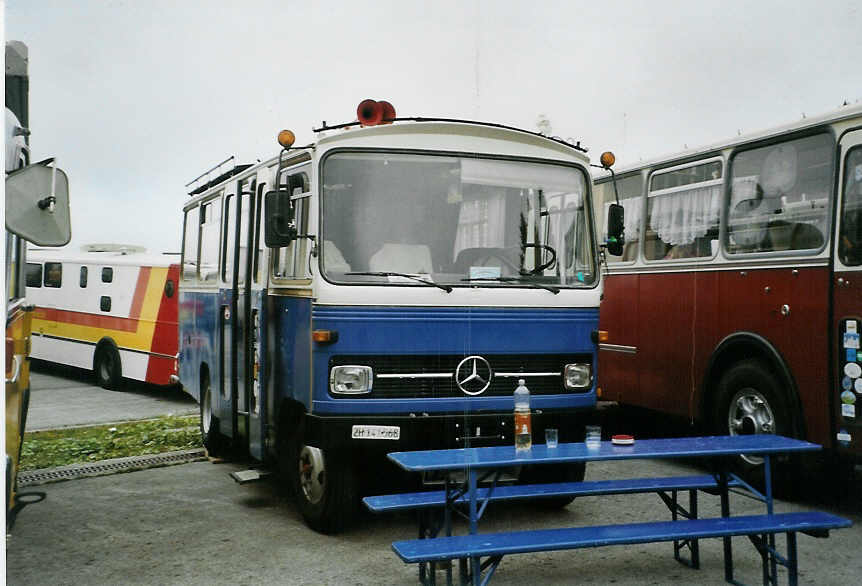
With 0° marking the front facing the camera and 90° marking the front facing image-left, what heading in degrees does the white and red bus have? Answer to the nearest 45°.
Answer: approximately 135°

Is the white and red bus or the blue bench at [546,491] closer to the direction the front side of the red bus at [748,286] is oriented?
the blue bench

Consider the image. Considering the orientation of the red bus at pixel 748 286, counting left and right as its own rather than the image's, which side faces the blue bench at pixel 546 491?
right

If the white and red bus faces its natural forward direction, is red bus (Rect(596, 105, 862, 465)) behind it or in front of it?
behind

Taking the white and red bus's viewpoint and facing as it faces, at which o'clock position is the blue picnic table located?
The blue picnic table is roughly at 7 o'clock from the white and red bus.

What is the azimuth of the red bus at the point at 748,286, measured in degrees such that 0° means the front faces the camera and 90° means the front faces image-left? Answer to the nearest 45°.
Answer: approximately 315°

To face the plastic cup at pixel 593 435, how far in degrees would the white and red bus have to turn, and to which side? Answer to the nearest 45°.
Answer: approximately 135° to its left

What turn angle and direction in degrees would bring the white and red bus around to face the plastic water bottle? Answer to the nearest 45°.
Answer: approximately 135° to its left

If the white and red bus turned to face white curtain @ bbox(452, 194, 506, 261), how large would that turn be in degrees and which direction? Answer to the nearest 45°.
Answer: approximately 135° to its left

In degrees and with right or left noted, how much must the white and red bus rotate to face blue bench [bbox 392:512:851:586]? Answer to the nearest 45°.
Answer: approximately 135° to its left
